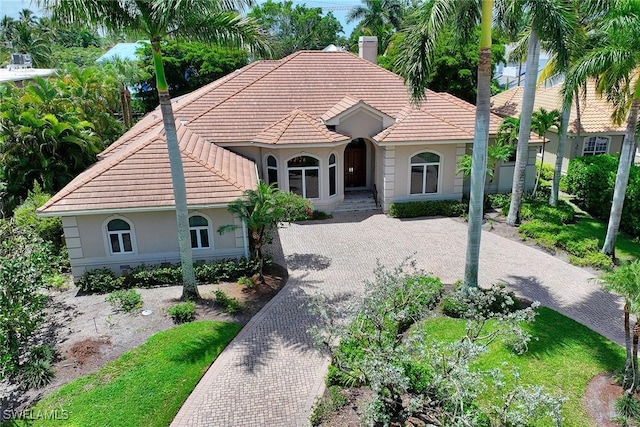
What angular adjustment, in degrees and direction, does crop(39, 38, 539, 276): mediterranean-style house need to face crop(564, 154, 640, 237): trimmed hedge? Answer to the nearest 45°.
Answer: approximately 90° to its left

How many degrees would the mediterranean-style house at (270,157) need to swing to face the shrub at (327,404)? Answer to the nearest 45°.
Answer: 0° — it already faces it

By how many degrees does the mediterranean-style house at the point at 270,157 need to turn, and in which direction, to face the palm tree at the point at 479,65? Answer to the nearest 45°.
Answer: approximately 45° to its left

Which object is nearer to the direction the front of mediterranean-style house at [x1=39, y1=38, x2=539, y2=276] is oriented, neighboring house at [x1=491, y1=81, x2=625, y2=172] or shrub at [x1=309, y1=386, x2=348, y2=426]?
the shrub

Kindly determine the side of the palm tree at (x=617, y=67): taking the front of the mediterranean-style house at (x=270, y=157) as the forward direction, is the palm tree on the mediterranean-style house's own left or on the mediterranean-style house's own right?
on the mediterranean-style house's own left

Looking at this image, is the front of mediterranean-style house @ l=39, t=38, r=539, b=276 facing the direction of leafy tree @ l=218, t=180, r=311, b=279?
yes

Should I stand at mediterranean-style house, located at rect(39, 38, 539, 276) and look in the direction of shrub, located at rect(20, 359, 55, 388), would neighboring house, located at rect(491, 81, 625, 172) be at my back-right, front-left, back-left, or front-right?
back-left

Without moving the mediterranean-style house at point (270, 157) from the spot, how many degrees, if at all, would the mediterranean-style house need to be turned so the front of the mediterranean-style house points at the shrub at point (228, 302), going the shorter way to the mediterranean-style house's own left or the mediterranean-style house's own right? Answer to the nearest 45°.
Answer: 0° — it already faces it

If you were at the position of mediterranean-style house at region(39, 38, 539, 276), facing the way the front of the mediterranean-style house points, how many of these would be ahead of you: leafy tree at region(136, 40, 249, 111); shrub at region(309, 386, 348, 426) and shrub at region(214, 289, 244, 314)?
2

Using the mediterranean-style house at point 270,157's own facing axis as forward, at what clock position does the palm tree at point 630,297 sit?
The palm tree is roughly at 11 o'clock from the mediterranean-style house.

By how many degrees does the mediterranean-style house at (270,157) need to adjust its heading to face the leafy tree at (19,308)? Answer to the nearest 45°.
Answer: approximately 45° to its right

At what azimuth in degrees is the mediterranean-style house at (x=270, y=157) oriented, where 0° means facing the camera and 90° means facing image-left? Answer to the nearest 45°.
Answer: approximately 0°

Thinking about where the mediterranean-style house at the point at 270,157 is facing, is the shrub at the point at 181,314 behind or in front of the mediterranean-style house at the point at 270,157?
in front

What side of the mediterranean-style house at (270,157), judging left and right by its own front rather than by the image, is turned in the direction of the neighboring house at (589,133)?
left
